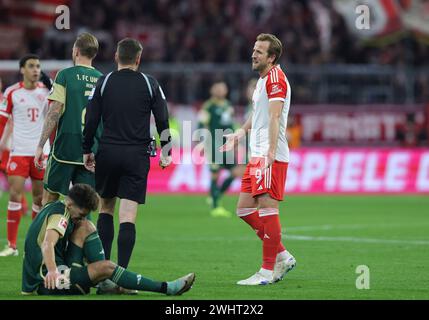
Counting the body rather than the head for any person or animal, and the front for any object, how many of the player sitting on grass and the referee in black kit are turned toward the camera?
0

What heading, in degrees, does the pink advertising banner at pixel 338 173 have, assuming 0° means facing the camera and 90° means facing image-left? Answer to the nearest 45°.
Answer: approximately 0°

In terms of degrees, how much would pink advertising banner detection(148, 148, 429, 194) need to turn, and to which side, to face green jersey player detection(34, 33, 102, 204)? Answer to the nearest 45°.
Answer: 0° — it already faces them

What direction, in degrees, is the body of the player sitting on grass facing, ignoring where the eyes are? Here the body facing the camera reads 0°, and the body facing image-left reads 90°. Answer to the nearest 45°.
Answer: approximately 270°

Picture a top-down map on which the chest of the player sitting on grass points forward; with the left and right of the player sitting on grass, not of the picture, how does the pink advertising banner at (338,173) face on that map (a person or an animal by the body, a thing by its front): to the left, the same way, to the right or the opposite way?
to the right

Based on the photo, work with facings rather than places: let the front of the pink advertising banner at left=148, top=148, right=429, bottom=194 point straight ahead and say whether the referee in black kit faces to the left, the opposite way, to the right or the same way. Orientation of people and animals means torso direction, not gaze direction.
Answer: the opposite way

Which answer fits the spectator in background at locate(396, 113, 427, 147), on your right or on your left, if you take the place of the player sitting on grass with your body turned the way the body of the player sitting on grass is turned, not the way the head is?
on your left

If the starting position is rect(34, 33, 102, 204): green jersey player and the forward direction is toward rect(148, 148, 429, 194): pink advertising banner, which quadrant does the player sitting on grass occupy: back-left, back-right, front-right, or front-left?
back-right

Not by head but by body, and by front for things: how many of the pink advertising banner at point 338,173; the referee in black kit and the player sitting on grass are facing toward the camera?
1

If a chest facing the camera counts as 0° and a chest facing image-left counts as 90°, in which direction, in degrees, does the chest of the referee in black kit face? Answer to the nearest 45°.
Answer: approximately 180°

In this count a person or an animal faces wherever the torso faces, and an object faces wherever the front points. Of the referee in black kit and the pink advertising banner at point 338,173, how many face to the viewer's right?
0

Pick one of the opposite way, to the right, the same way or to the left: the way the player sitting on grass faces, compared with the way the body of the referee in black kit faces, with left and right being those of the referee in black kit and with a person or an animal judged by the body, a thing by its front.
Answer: to the right

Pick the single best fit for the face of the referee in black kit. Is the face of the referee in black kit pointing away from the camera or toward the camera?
away from the camera

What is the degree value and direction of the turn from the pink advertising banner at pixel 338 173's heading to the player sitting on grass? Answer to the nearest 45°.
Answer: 0° — it already faces them
